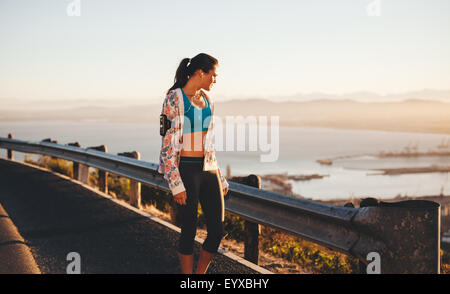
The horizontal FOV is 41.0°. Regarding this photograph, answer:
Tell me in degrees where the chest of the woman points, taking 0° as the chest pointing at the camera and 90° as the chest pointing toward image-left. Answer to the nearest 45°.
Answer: approximately 315°

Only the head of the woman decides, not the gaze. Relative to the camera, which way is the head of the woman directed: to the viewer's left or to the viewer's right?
to the viewer's right
